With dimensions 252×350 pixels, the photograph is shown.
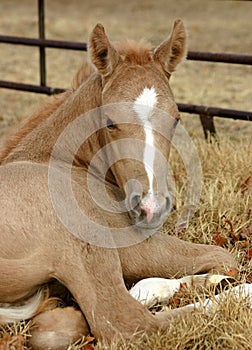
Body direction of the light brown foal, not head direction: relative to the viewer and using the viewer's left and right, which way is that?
facing the viewer and to the right of the viewer
